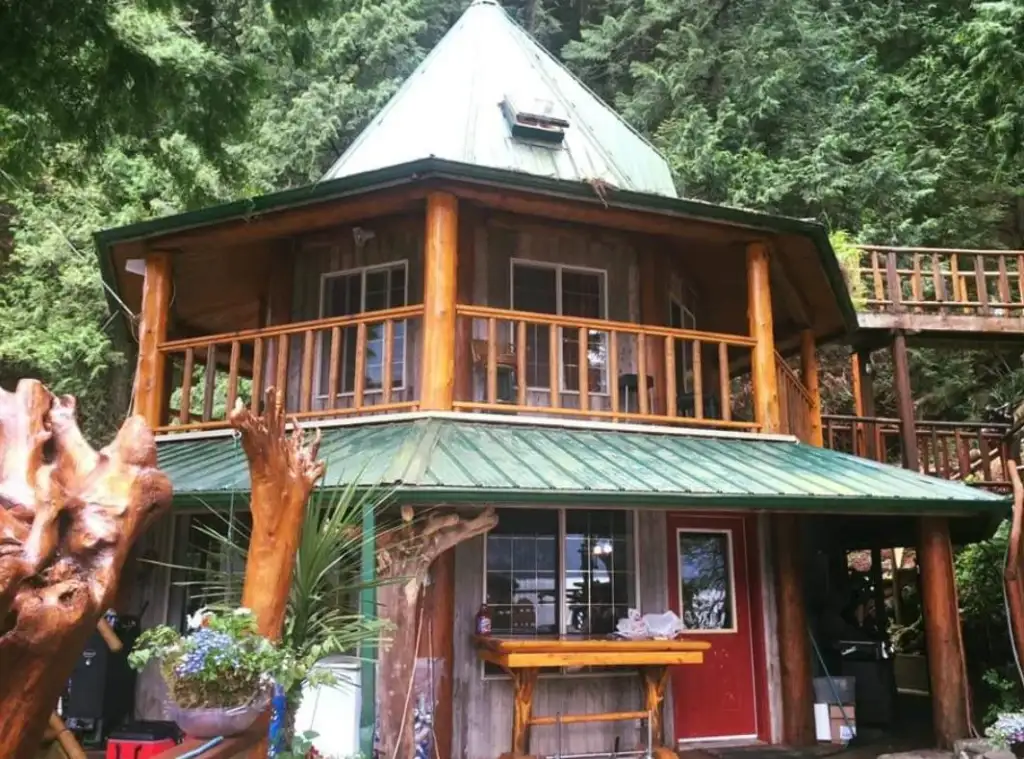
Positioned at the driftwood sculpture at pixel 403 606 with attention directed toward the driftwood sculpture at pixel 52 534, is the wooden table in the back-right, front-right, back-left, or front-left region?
back-left

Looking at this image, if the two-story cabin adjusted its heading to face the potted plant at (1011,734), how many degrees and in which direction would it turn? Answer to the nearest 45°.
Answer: approximately 90° to its left

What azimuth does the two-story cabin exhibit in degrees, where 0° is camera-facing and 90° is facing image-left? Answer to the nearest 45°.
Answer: approximately 0°

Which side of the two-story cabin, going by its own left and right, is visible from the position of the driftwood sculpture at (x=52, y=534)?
front

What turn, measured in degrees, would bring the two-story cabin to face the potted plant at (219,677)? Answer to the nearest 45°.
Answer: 0° — it already faces it
